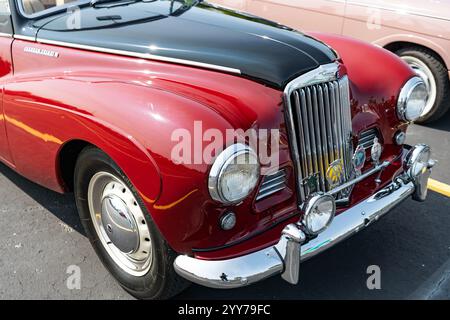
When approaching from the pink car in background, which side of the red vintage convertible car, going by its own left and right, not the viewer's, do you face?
left

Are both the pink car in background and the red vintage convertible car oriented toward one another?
no

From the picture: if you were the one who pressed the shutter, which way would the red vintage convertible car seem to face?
facing the viewer and to the right of the viewer
